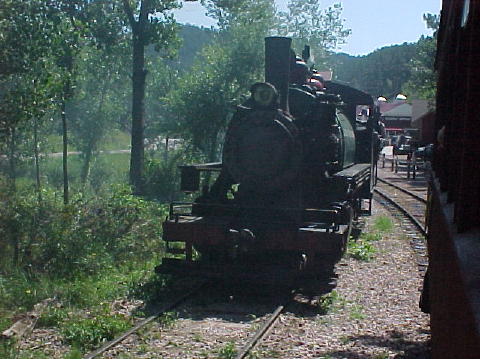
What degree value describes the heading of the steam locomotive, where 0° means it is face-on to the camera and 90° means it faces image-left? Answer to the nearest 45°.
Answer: approximately 45°

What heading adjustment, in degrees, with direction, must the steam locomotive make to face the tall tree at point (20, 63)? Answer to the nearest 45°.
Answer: approximately 90° to its right

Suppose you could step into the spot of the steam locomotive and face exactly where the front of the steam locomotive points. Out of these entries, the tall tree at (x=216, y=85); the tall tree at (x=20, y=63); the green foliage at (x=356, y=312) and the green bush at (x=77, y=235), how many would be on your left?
1

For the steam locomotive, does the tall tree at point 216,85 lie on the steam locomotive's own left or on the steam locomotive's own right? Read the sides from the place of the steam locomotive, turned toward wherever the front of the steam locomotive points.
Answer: on the steam locomotive's own right

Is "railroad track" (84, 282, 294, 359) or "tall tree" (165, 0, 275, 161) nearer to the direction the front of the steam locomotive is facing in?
the railroad track

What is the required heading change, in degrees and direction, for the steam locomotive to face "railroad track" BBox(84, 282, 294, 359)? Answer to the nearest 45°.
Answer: approximately 45° to its left

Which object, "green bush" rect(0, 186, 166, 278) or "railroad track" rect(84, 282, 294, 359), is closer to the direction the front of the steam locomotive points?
the railroad track

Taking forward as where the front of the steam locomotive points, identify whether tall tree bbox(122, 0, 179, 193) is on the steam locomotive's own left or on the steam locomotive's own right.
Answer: on the steam locomotive's own right

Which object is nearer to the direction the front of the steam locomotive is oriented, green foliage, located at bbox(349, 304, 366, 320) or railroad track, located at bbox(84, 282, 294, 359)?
the railroad track

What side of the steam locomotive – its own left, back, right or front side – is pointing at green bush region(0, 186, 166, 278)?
right
